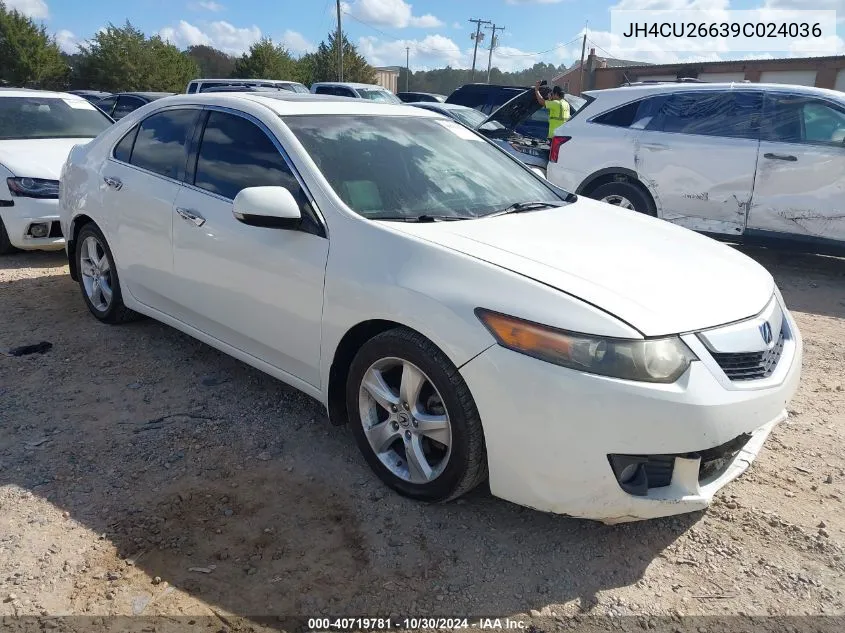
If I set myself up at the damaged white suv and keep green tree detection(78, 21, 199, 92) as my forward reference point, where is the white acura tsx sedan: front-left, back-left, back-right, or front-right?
back-left

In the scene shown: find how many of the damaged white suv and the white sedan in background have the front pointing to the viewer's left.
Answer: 0

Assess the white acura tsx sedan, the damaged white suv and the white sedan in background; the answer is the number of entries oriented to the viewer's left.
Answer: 0

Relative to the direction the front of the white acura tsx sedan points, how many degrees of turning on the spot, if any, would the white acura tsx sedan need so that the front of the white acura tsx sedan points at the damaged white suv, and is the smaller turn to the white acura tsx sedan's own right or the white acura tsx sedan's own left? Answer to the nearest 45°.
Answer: approximately 90° to the white acura tsx sedan's own left

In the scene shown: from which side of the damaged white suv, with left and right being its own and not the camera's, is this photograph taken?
right

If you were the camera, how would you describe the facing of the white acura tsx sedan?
facing the viewer and to the right of the viewer

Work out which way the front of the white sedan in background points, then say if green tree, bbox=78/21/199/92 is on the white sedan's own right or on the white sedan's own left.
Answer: on the white sedan's own left

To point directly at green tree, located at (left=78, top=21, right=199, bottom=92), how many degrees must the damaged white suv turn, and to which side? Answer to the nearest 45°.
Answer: approximately 135° to its left

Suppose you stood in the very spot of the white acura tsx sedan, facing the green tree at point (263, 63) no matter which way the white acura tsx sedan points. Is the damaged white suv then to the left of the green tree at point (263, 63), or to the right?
right

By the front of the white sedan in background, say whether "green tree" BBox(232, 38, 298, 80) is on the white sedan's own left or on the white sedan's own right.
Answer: on the white sedan's own left

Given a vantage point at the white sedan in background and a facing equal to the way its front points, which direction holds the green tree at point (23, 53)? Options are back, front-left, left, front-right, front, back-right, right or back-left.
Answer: back-left

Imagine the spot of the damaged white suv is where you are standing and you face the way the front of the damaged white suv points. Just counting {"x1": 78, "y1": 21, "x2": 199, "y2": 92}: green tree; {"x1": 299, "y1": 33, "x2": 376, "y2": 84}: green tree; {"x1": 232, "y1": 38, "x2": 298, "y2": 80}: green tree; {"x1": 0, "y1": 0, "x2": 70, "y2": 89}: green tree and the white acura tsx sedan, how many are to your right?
1
